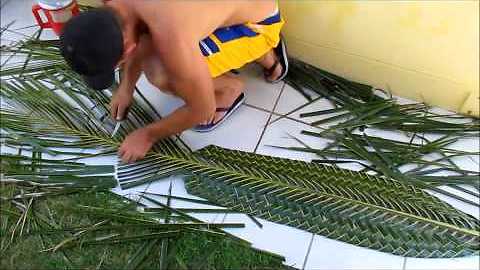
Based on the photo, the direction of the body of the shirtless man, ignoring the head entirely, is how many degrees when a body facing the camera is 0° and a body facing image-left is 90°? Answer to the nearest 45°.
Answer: approximately 45°
